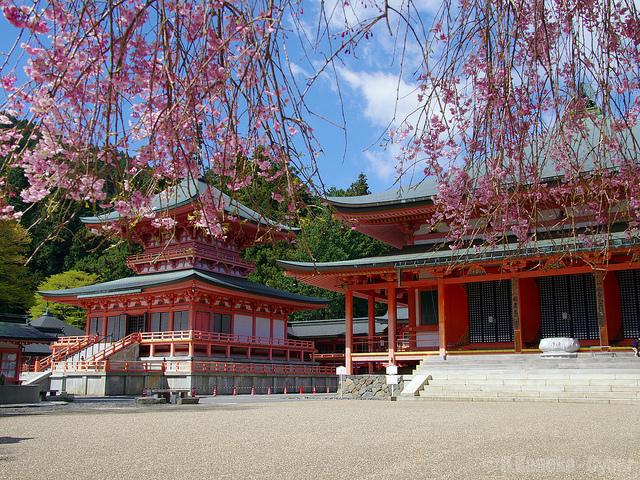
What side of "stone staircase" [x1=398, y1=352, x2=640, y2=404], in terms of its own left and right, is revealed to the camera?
front

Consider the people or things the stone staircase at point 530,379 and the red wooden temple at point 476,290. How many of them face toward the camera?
2

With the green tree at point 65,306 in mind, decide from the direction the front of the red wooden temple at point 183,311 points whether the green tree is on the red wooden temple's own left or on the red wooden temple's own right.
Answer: on the red wooden temple's own right

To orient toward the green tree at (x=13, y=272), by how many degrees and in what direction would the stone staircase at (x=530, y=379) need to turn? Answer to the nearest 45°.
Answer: approximately 135° to its right

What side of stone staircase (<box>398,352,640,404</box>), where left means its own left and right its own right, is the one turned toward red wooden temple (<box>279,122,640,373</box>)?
back

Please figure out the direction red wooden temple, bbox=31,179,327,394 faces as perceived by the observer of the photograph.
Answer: facing the viewer and to the left of the viewer

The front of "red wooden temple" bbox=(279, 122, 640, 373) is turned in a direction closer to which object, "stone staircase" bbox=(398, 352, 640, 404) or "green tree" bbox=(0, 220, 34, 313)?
the stone staircase

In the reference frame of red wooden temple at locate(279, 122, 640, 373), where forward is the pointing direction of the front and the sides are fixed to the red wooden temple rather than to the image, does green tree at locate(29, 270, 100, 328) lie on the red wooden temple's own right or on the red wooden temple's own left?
on the red wooden temple's own right

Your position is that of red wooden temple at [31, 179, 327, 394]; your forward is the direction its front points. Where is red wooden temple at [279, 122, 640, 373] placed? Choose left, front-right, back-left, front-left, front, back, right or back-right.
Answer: left
